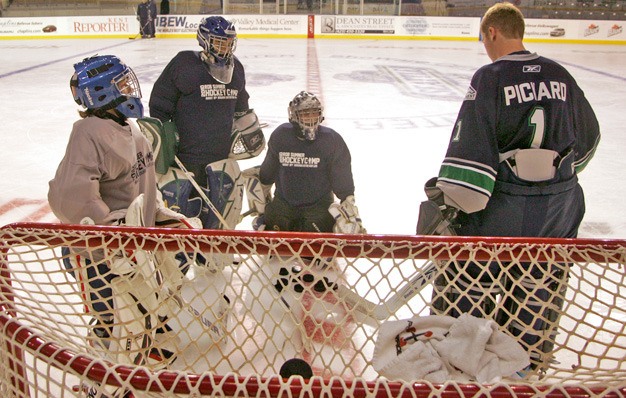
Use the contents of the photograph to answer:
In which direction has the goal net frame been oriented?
away from the camera

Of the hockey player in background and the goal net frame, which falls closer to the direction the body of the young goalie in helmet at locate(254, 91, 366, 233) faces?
the goal net frame

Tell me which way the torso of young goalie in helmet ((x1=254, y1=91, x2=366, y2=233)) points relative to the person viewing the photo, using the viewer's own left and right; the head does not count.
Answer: facing the viewer

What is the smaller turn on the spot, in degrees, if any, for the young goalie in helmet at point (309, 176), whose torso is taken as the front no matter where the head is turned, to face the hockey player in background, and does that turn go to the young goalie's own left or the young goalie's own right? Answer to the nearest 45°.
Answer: approximately 180°

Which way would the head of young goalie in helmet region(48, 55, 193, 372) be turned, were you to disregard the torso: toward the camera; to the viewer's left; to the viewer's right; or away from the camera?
to the viewer's right

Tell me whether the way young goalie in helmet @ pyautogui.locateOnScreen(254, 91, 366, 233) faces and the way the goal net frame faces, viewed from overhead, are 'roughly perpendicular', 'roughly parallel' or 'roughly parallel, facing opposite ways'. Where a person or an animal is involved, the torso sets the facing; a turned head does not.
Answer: roughly parallel, facing opposite ways

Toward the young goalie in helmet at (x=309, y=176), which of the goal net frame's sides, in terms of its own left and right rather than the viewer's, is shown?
front

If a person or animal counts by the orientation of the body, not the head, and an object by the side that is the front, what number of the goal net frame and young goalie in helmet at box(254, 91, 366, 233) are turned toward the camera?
1

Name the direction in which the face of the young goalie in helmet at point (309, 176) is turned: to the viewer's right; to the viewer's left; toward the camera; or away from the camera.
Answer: toward the camera

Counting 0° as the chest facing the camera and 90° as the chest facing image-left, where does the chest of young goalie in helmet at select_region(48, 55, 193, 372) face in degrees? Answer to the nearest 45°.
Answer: approximately 315°

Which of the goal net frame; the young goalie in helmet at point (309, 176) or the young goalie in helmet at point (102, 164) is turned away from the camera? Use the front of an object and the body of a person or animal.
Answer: the goal net frame

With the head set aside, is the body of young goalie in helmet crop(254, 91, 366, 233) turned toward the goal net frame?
yes

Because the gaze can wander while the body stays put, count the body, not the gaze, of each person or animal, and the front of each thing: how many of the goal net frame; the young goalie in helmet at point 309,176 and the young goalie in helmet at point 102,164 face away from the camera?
1

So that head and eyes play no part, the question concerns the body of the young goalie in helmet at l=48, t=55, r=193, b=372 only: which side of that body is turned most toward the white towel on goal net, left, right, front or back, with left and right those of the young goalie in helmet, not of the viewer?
front
